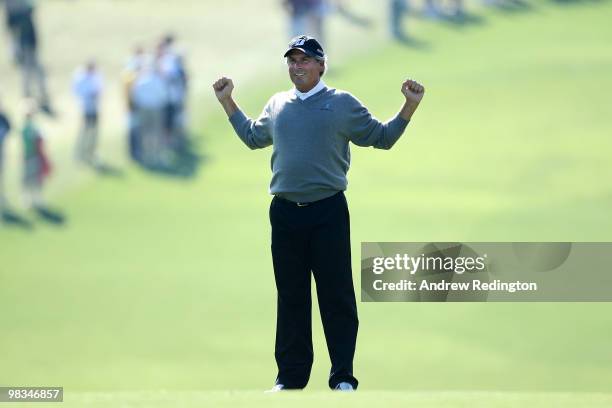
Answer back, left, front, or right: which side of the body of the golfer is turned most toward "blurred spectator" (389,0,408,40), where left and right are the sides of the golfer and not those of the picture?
back

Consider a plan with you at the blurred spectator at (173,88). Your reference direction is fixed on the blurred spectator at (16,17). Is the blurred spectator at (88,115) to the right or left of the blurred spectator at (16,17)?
left

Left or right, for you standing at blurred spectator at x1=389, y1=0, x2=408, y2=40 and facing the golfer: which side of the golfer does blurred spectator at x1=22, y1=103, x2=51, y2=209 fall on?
right

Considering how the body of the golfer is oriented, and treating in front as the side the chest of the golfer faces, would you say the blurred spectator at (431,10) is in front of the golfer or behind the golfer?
behind

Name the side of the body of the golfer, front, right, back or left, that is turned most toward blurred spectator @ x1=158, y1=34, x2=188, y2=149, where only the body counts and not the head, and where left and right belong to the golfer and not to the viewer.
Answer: back

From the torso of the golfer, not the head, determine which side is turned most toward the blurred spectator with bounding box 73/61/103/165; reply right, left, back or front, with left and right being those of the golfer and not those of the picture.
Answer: back

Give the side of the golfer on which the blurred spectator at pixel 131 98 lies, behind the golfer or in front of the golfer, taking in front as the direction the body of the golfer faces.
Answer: behind

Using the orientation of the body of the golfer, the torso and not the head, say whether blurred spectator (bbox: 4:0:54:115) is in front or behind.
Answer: behind

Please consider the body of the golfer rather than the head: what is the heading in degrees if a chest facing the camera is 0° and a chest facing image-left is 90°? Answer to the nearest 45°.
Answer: approximately 0°

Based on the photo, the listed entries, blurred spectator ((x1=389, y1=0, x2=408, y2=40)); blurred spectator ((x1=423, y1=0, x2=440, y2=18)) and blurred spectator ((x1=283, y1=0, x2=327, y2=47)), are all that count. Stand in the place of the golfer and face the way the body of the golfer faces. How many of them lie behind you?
3

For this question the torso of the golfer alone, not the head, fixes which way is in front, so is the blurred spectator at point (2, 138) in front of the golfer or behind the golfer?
behind
